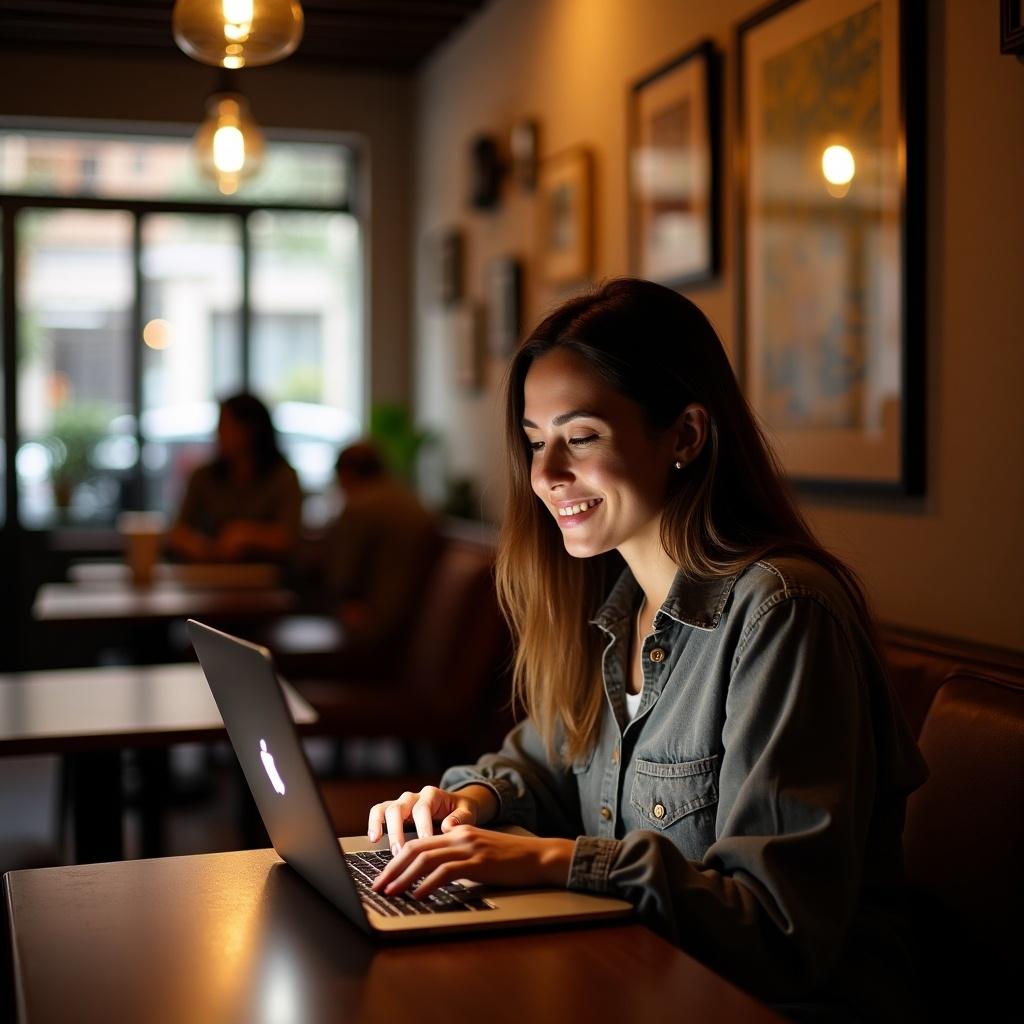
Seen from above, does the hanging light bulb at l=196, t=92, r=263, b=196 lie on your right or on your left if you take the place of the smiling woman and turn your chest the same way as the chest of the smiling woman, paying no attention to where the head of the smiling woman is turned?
on your right

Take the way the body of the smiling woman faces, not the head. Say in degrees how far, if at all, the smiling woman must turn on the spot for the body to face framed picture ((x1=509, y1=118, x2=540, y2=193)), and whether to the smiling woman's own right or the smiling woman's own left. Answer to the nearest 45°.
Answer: approximately 135° to the smiling woman's own right

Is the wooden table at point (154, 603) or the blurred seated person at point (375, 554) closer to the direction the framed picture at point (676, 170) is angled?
the wooden table

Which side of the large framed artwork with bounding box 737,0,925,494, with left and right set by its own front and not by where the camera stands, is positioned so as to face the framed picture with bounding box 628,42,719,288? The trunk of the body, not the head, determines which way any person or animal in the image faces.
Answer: right

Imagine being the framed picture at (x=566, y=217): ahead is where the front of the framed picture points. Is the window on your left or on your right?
on your right

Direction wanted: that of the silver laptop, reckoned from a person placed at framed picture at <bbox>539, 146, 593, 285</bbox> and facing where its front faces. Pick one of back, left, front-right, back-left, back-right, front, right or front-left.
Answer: front-left

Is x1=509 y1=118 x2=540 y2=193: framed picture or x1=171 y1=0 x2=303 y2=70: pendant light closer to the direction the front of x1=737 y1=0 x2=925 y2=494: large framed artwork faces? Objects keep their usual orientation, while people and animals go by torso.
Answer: the pendant light

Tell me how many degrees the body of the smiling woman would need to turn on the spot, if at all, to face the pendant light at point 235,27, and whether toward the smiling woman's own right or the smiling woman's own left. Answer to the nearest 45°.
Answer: approximately 90° to the smiling woman's own right

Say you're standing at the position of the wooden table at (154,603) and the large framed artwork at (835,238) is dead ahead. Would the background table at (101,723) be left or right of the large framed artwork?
right

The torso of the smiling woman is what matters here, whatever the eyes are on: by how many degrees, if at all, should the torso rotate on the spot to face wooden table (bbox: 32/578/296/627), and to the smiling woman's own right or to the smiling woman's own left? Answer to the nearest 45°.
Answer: approximately 90° to the smiling woman's own right

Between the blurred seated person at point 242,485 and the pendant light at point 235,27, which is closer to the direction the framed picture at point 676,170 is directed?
the pendant light

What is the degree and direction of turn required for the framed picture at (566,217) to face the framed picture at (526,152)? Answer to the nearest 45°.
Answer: approximately 135° to its right

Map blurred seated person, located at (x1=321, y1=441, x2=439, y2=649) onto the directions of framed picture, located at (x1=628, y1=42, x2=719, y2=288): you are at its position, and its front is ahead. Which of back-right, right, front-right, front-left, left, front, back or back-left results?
right

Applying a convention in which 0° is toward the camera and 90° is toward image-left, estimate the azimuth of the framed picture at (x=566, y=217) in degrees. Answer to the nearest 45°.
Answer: approximately 45°

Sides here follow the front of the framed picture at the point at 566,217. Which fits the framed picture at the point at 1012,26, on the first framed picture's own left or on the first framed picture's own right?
on the first framed picture's own left
